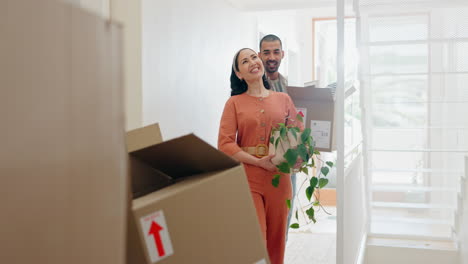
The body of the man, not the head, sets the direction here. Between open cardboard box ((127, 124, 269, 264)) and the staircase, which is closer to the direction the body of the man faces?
the open cardboard box

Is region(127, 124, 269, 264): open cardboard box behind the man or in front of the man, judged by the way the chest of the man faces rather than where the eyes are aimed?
in front

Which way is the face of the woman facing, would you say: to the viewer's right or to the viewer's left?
to the viewer's right

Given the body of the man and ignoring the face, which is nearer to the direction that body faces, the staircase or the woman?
the woman

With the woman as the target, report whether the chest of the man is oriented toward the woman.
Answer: yes

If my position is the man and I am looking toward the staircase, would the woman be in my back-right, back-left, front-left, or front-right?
back-right

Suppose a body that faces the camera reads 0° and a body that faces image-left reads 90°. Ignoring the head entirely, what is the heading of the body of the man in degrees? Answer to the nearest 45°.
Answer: approximately 0°
